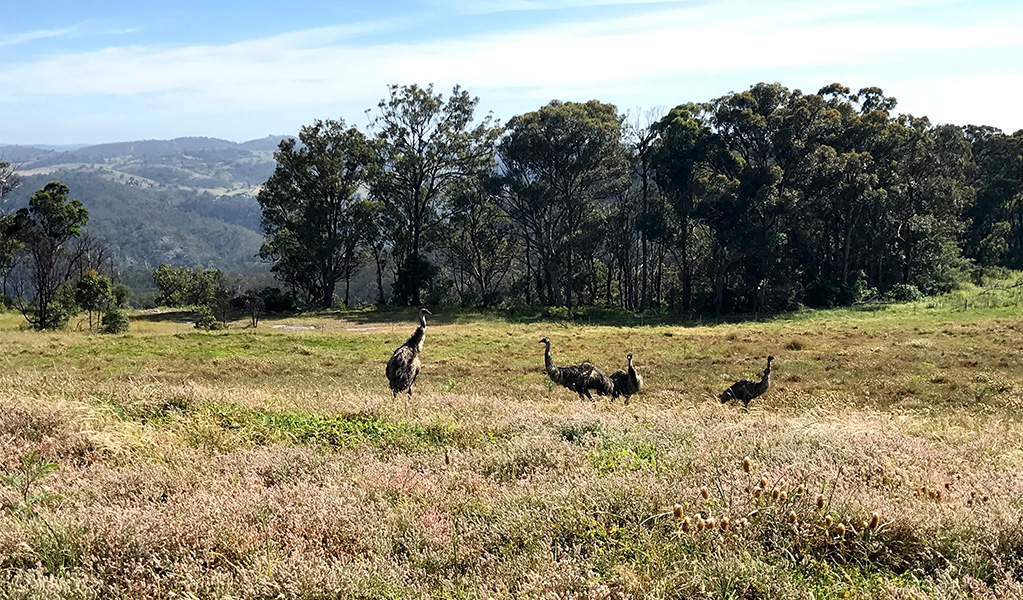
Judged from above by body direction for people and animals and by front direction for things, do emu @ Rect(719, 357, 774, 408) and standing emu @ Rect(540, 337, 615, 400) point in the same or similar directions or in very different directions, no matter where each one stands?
very different directions

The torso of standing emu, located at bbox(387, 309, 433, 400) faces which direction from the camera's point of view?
to the viewer's right

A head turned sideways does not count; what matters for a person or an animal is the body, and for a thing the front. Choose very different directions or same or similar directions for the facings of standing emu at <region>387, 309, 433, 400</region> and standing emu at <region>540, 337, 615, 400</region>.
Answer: very different directions

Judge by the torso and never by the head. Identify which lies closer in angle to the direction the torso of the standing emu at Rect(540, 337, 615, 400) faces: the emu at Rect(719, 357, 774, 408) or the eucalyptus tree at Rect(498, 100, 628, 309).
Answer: the eucalyptus tree

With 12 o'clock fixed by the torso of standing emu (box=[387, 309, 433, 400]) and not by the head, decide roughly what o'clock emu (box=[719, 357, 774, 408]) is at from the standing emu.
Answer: The emu is roughly at 12 o'clock from the standing emu.

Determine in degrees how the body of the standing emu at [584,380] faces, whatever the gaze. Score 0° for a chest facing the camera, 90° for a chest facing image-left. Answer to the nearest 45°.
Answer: approximately 90°

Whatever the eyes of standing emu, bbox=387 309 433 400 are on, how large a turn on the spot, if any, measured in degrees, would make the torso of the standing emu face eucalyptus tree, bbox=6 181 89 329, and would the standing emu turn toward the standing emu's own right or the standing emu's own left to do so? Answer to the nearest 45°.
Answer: approximately 135° to the standing emu's own left

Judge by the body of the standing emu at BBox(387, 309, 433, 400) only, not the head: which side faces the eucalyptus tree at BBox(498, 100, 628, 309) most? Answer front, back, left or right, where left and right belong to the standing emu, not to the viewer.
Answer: left

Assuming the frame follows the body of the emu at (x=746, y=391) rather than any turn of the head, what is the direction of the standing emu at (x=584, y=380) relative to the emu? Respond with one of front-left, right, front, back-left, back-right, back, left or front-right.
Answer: back

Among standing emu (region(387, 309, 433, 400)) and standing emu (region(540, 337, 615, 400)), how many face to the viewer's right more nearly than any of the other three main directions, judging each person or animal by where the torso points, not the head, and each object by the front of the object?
1

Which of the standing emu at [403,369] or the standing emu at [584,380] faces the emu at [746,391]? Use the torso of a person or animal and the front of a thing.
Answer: the standing emu at [403,369]

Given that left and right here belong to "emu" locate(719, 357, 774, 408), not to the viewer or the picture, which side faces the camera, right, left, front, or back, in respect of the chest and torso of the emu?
right

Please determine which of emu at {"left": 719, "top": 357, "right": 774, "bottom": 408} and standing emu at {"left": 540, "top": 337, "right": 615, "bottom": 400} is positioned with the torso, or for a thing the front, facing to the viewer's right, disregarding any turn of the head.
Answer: the emu
